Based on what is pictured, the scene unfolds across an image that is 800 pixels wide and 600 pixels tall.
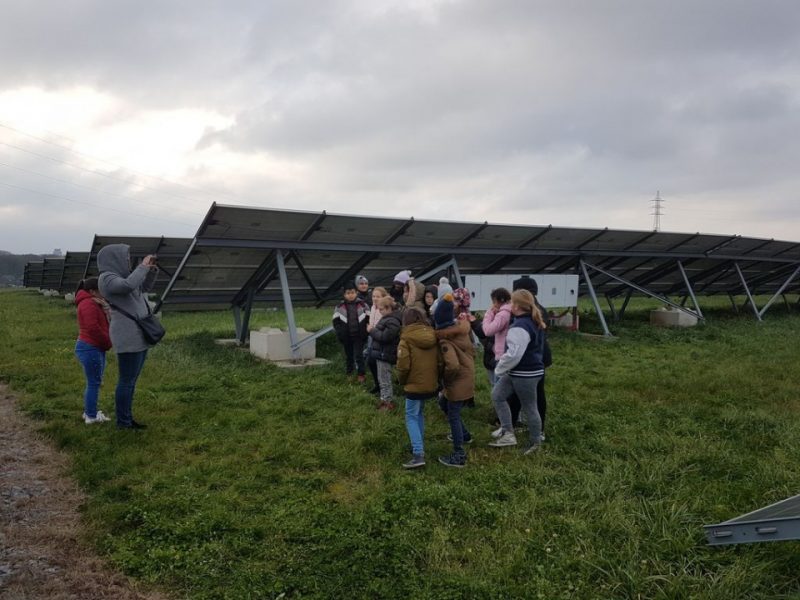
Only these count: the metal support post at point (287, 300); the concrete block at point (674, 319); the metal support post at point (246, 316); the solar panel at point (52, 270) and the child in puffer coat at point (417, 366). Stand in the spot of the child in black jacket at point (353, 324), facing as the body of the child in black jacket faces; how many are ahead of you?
1

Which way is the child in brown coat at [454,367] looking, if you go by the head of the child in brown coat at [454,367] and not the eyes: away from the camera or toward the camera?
away from the camera

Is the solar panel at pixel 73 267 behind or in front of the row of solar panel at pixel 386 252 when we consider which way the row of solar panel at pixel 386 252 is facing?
in front

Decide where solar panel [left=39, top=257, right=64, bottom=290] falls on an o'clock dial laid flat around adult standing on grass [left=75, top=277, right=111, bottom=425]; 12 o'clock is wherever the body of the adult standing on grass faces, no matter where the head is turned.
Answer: The solar panel is roughly at 9 o'clock from the adult standing on grass.

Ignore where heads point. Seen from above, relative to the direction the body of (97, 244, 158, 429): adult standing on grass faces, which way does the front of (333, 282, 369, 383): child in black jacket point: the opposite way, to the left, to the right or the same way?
to the right

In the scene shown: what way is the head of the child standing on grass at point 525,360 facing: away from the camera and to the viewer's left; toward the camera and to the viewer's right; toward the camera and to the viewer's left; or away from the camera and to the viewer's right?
away from the camera and to the viewer's left

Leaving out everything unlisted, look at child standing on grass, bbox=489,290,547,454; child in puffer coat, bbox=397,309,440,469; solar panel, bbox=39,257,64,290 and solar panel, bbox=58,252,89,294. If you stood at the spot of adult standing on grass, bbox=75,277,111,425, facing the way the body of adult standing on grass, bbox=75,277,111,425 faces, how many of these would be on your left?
2

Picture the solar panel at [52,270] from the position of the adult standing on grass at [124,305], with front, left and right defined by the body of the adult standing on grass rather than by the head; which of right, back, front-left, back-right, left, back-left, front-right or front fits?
left

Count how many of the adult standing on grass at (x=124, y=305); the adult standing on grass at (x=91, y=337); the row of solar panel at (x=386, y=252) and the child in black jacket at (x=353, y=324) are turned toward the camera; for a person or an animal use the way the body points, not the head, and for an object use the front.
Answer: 1

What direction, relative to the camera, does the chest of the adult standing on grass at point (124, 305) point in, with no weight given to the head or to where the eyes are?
to the viewer's right

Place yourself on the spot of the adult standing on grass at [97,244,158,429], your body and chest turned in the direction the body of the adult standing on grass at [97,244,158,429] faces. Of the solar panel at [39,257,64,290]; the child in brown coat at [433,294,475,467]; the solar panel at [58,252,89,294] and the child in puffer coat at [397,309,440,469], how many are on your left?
2

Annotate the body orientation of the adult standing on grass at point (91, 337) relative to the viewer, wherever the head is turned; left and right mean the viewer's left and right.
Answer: facing to the right of the viewer

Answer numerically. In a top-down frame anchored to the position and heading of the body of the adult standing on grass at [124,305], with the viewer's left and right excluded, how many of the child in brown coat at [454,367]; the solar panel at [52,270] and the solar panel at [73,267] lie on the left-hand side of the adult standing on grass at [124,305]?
2

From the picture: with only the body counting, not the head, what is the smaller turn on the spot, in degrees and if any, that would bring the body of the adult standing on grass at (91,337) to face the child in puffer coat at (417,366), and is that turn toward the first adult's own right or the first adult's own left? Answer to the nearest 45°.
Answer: approximately 45° to the first adult's own right

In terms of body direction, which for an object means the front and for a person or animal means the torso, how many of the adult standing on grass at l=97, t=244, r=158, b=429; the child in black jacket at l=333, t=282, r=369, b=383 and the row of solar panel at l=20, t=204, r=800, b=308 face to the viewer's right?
1

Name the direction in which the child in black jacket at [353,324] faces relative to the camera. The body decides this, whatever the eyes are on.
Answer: toward the camera

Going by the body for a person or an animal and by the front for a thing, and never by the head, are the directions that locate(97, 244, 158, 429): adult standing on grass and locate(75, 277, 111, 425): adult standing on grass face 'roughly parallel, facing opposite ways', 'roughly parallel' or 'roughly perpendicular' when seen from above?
roughly parallel

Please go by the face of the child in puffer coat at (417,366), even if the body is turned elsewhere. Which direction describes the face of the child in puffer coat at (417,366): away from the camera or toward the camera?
away from the camera

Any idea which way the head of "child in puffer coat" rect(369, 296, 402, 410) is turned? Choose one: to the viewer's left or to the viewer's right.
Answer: to the viewer's left
